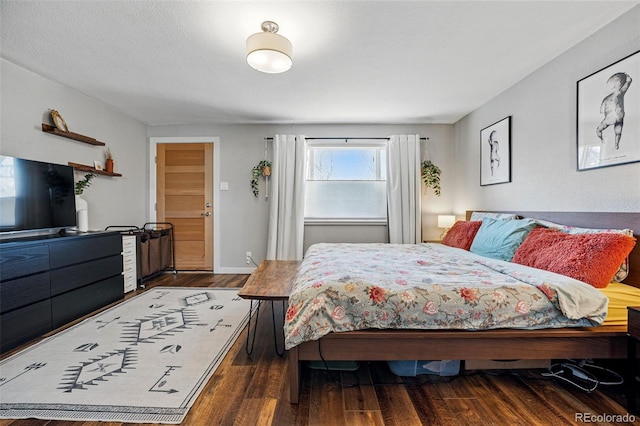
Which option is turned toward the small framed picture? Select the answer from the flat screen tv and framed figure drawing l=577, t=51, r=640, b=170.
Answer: the flat screen tv

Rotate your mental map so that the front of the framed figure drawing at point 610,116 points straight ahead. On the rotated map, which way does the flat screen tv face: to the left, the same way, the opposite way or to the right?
the opposite way

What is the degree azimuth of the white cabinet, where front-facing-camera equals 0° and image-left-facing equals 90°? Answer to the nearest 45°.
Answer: approximately 315°

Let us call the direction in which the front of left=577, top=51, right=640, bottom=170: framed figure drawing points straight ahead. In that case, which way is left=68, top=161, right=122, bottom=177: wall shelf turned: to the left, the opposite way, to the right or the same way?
the opposite way

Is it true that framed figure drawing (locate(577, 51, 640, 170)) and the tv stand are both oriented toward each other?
yes

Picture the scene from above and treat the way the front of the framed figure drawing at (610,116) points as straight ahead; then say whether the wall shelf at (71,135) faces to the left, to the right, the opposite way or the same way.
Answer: the opposite way

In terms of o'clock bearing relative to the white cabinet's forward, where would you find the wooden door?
The wooden door is roughly at 9 o'clock from the white cabinet.

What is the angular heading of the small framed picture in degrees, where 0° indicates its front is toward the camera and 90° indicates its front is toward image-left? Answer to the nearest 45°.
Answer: approximately 45°
